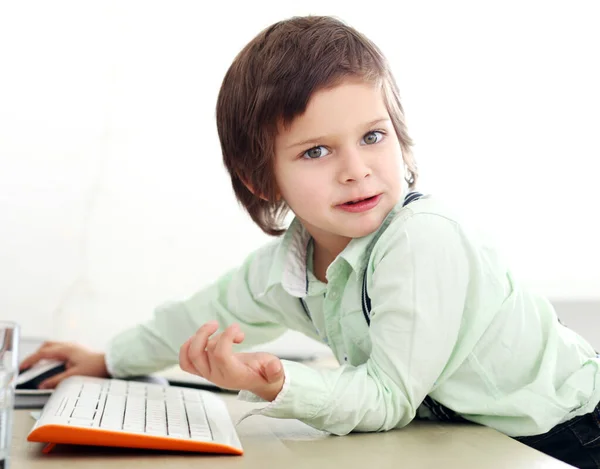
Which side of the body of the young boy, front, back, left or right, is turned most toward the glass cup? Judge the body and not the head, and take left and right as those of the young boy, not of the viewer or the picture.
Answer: front

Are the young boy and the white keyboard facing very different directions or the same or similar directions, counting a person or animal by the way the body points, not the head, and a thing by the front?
very different directions

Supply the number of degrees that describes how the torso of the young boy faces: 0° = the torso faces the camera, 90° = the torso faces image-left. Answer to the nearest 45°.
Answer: approximately 45°
